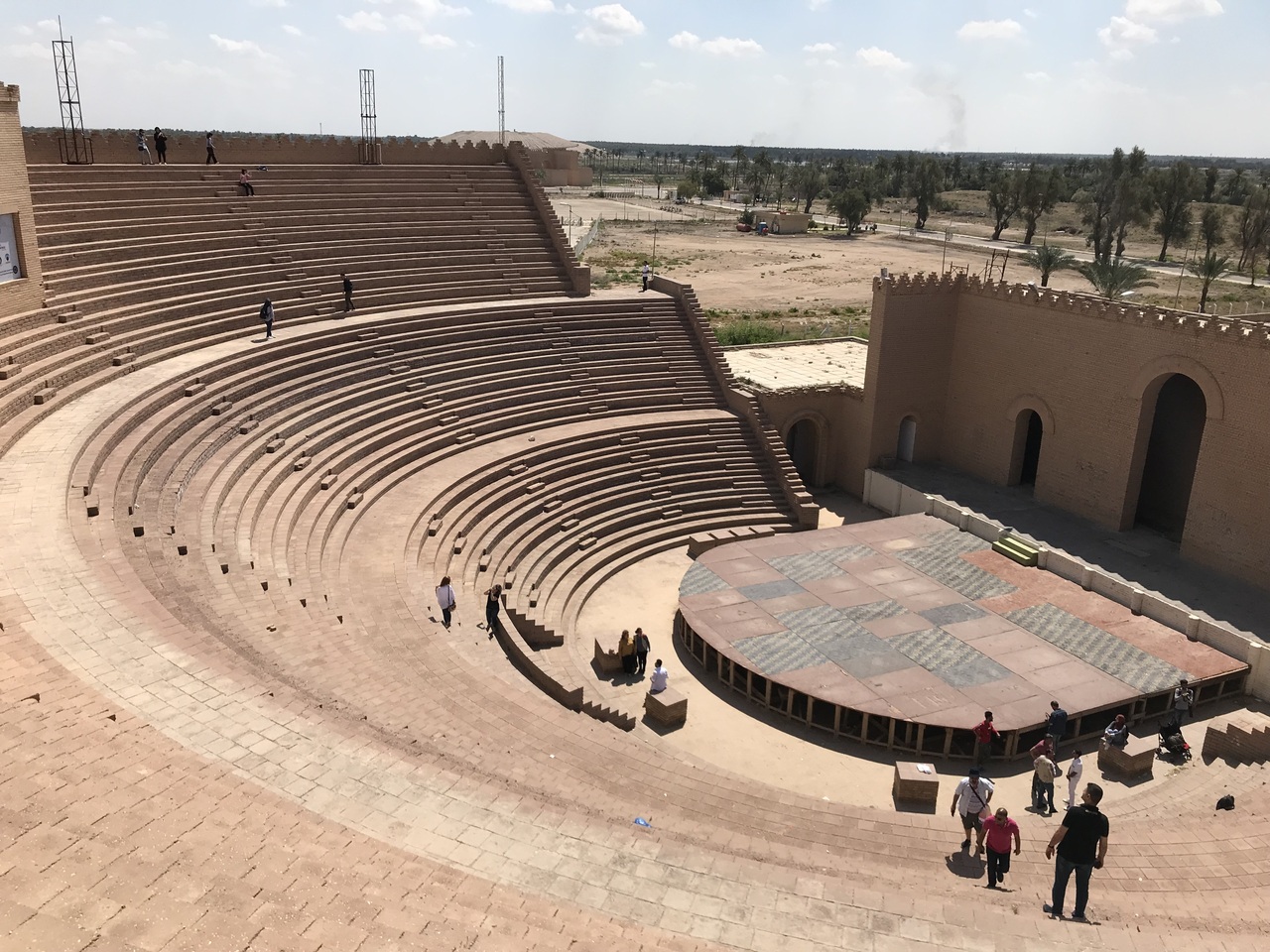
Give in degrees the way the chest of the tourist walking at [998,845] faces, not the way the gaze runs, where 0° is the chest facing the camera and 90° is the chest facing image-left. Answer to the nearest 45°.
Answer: approximately 0°

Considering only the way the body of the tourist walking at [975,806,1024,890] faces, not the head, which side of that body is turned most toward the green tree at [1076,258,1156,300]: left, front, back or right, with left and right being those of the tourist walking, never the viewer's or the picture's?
back

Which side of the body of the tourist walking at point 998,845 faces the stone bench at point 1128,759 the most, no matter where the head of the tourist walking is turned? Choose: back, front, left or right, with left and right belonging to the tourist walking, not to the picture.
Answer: back

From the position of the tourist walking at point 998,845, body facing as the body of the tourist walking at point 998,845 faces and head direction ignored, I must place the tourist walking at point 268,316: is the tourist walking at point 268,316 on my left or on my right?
on my right

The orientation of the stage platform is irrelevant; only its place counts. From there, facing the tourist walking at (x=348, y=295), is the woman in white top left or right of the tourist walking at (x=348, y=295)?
left

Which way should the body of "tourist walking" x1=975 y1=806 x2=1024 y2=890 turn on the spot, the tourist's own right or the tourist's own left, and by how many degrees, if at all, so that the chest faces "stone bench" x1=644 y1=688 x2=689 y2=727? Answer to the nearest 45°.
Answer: approximately 135° to the tourist's own right

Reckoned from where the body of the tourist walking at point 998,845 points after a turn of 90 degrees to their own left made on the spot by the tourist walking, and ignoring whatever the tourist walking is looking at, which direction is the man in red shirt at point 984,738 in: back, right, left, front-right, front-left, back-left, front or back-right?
left

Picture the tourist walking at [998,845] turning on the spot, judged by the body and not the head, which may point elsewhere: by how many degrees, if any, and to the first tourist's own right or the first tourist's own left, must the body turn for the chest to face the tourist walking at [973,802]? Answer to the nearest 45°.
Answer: approximately 180°
